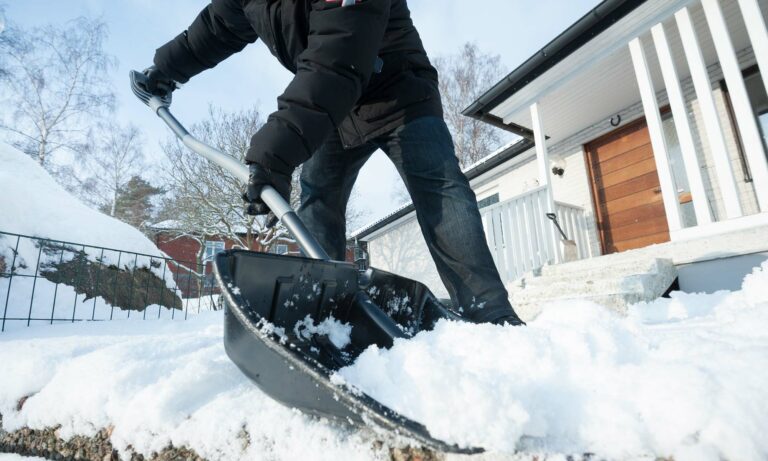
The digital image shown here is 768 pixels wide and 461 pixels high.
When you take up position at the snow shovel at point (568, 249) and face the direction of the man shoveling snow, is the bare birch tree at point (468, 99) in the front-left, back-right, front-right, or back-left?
back-right

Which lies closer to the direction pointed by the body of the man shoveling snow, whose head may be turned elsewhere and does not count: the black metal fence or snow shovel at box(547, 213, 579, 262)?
the black metal fence

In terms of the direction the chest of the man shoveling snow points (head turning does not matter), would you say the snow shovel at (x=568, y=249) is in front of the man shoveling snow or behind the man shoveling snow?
behind

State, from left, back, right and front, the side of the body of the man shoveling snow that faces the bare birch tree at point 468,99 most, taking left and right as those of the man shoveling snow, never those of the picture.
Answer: back

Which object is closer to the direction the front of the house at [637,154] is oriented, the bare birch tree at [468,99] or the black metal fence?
the black metal fence

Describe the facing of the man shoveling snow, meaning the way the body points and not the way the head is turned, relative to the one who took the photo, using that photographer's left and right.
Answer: facing the viewer and to the left of the viewer

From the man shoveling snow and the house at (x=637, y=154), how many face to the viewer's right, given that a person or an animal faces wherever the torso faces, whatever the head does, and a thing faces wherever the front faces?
0

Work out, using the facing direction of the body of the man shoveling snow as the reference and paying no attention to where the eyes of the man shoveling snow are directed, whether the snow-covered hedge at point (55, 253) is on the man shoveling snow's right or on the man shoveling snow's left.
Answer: on the man shoveling snow's right

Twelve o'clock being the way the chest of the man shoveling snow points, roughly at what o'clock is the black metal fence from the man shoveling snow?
The black metal fence is roughly at 3 o'clock from the man shoveling snow.

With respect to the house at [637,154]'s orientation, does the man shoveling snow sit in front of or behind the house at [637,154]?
in front

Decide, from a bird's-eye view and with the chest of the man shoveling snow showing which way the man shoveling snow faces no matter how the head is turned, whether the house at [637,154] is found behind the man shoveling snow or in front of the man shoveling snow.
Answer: behind

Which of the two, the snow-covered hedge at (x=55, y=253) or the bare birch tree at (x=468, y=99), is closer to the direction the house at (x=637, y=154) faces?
the snow-covered hedge

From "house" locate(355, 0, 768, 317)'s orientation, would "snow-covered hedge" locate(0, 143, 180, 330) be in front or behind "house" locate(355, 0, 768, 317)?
in front
